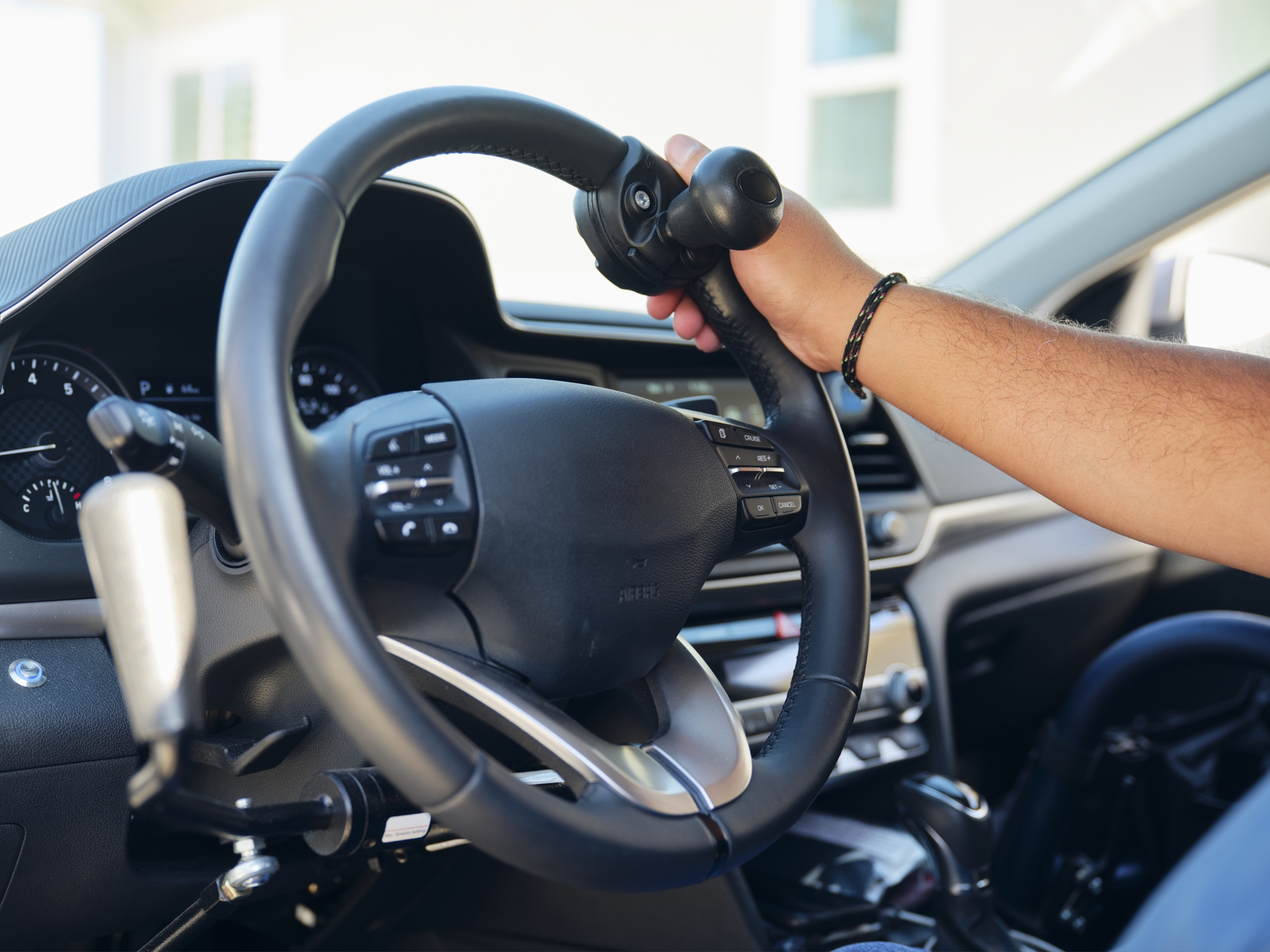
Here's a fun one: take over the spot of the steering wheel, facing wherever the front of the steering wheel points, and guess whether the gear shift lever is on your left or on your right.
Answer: on your left

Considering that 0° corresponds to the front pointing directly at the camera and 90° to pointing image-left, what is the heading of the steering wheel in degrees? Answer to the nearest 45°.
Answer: approximately 315°
